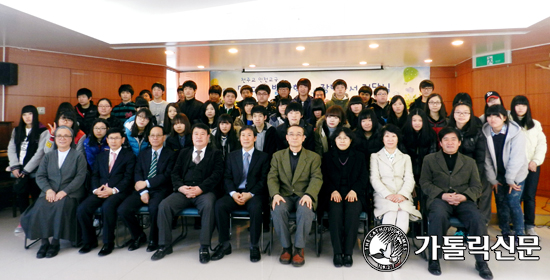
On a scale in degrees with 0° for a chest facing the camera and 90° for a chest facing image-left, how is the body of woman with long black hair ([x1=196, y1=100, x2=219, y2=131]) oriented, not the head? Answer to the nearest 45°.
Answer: approximately 0°

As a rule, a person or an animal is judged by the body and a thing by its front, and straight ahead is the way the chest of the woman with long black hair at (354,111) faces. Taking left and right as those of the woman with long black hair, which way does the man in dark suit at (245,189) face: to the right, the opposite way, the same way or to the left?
the same way

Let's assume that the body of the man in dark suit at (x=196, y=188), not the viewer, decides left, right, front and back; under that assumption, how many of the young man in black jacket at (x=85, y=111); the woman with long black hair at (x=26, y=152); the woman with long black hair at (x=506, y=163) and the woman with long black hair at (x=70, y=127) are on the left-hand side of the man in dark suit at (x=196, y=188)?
1

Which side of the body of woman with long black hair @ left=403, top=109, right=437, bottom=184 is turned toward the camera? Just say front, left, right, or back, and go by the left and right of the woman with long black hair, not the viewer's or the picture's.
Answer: front

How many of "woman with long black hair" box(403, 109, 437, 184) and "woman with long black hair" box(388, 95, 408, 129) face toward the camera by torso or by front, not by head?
2

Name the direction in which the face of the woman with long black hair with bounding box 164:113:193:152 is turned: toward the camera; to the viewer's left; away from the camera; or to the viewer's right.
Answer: toward the camera

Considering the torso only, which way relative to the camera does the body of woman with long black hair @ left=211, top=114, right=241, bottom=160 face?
toward the camera

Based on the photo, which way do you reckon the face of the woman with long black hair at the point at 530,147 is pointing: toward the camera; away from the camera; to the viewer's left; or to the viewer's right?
toward the camera

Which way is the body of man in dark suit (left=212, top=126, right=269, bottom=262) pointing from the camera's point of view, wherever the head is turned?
toward the camera

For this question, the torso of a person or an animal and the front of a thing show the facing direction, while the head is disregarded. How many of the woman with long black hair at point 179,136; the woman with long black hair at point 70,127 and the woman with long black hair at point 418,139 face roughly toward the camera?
3

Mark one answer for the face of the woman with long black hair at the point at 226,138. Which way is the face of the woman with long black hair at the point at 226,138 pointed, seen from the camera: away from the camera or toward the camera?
toward the camera

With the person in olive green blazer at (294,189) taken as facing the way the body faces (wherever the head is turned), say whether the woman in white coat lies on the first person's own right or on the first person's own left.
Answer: on the first person's own left

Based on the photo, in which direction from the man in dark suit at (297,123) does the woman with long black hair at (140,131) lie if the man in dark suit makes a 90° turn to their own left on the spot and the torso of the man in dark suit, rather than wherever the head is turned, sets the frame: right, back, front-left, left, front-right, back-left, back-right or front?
back

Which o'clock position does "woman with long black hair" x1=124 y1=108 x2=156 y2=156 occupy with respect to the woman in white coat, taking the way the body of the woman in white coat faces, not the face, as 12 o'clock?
The woman with long black hair is roughly at 3 o'clock from the woman in white coat.
